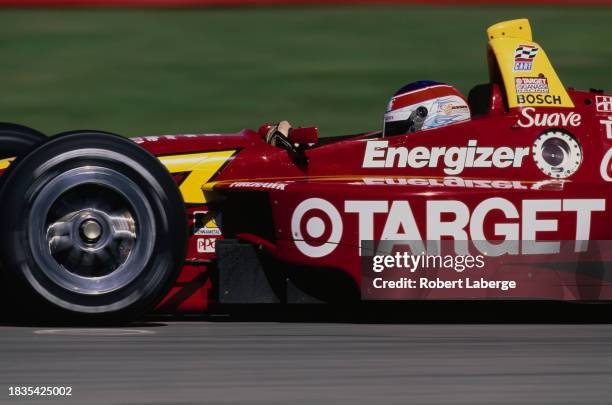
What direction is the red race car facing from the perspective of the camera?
to the viewer's left
